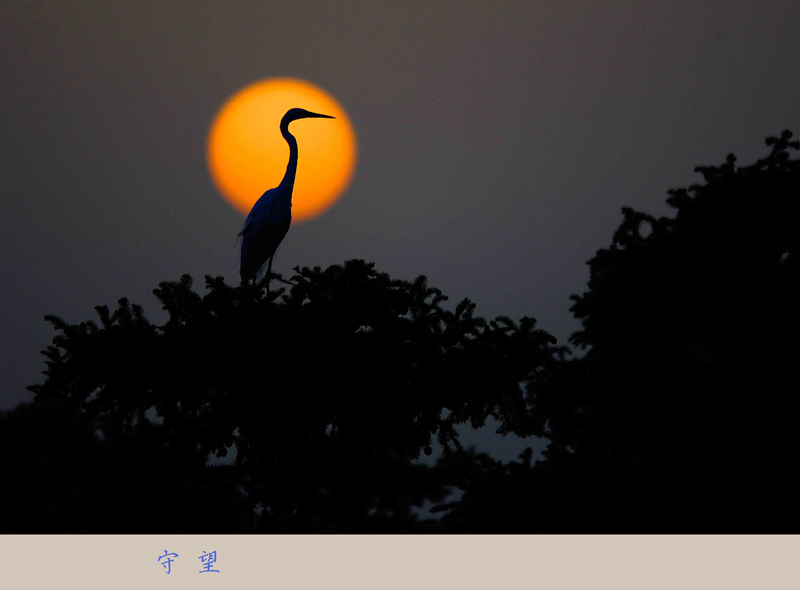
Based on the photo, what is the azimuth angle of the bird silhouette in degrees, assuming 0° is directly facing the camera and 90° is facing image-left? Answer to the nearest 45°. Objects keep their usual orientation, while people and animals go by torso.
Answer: approximately 270°

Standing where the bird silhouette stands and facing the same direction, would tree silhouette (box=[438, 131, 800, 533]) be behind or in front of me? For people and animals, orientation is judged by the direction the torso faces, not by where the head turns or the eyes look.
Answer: in front
